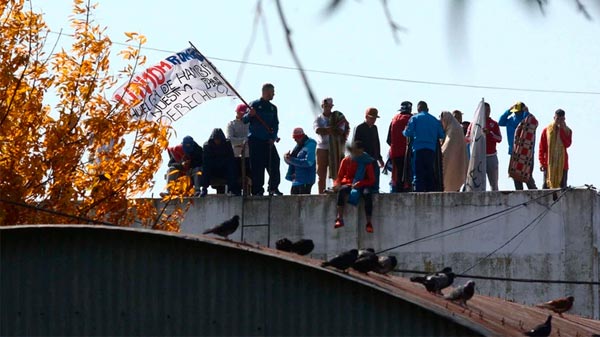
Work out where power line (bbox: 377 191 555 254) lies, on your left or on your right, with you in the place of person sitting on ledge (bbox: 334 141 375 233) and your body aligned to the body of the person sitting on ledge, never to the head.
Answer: on your left

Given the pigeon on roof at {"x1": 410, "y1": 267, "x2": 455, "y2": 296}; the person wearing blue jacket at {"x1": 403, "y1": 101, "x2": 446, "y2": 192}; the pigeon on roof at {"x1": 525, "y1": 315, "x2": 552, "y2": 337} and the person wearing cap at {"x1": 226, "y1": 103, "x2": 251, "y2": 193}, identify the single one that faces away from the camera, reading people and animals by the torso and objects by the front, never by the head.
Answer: the person wearing blue jacket
